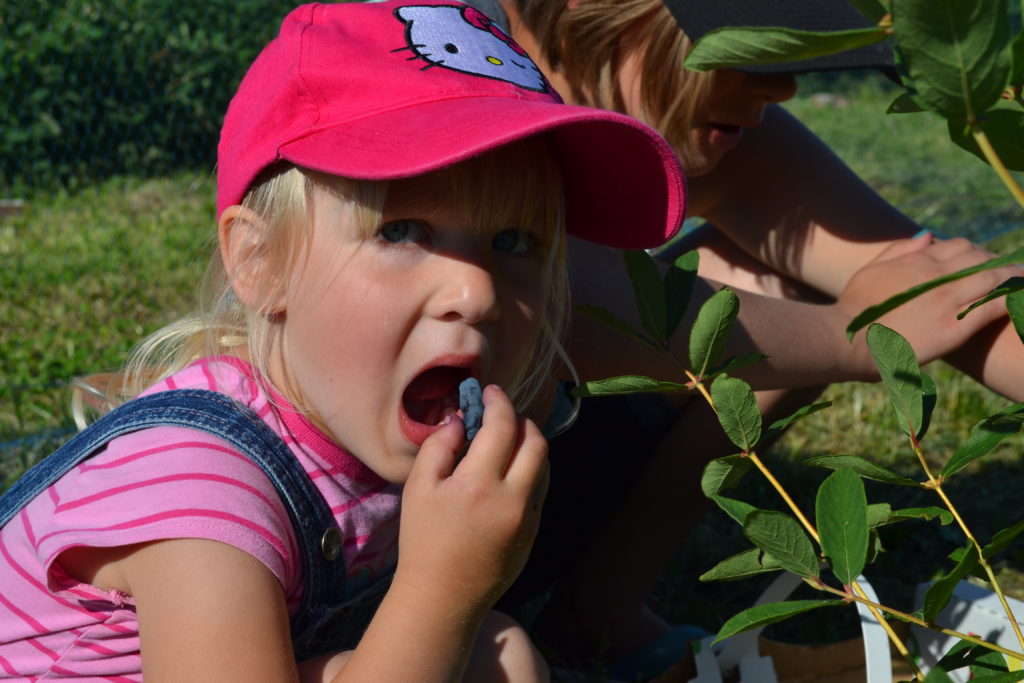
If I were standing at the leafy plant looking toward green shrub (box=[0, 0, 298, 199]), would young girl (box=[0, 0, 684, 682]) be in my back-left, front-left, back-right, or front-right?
front-left

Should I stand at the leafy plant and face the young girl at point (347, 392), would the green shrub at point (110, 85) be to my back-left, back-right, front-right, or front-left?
front-right

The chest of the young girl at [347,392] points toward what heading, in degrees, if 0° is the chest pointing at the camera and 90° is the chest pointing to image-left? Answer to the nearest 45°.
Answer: approximately 315°

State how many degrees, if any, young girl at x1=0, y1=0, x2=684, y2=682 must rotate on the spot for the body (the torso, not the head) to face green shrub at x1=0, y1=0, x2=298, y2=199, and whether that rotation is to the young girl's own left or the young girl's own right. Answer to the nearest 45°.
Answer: approximately 135° to the young girl's own left
